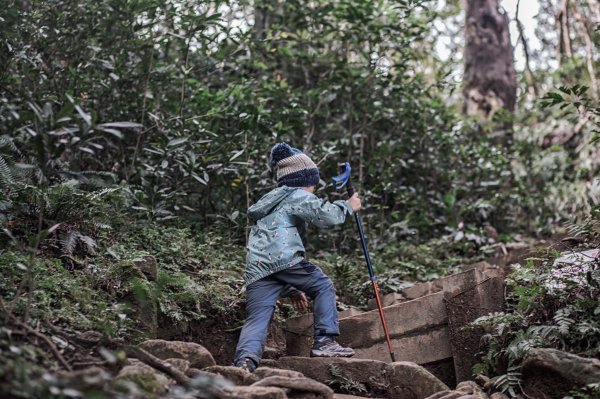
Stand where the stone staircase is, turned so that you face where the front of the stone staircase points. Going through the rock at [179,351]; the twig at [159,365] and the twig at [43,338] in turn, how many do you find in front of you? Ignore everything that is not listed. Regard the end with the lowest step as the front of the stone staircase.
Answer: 3

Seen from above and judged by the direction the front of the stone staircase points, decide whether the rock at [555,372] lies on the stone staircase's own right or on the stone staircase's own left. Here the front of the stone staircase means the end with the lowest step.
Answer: on the stone staircase's own left

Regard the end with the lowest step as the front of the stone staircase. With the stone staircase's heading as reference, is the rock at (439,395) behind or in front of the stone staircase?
in front

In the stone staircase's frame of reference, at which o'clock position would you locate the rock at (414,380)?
The rock is roughly at 11 o'clock from the stone staircase.

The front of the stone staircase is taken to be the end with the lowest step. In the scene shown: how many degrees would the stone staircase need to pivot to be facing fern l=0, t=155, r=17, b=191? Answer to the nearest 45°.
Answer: approximately 45° to its right

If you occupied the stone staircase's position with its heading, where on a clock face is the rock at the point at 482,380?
The rock is roughly at 10 o'clock from the stone staircase.

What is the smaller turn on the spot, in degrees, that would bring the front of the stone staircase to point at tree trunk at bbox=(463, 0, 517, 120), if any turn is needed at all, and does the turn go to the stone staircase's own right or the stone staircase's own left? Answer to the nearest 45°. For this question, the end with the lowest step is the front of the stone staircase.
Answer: approximately 135° to the stone staircase's own right

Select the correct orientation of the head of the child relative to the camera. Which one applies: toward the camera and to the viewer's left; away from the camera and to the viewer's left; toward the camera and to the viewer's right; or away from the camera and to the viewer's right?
away from the camera and to the viewer's right

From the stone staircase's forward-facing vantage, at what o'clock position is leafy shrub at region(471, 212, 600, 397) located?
The leafy shrub is roughly at 9 o'clock from the stone staircase.

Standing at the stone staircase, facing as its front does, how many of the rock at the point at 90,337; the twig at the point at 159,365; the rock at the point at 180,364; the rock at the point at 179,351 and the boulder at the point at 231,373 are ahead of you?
5

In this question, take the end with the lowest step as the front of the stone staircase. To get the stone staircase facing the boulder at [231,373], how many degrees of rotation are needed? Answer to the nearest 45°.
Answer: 0° — it already faces it

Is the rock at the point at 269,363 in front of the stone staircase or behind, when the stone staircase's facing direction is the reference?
in front

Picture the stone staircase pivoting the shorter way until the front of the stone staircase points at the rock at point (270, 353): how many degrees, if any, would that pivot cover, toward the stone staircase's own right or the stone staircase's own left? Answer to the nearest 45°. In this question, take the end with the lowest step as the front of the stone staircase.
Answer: approximately 45° to the stone staircase's own right

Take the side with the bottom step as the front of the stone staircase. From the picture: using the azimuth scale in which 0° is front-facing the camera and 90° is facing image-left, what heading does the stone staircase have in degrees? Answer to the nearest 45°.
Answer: approximately 45°

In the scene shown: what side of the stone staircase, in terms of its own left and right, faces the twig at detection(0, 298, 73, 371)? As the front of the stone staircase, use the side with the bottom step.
front

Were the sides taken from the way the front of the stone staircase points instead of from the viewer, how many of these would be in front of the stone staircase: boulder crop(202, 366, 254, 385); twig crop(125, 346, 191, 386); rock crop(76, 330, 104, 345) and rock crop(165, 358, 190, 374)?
4
